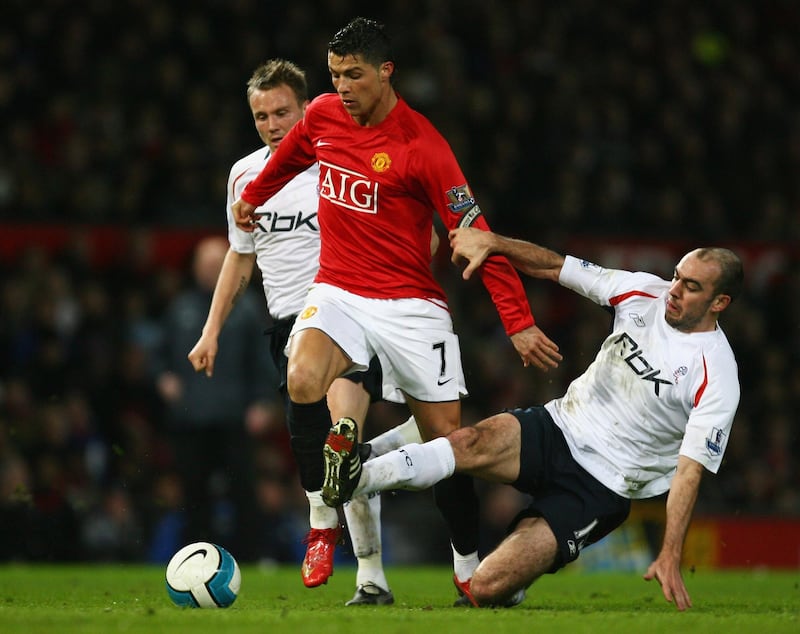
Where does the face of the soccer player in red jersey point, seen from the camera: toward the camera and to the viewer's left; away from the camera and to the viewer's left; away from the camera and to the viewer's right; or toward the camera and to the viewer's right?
toward the camera and to the viewer's left

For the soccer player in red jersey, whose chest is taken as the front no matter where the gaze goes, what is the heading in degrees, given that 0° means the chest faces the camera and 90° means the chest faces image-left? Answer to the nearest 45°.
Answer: approximately 45°

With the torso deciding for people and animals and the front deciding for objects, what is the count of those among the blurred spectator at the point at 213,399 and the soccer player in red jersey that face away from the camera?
0

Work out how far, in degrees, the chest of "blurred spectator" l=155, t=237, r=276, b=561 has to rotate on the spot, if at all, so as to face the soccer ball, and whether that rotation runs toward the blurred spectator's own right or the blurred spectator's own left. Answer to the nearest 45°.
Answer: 0° — they already face it

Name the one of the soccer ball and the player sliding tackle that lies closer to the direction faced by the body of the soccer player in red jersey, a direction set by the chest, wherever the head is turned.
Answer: the soccer ball

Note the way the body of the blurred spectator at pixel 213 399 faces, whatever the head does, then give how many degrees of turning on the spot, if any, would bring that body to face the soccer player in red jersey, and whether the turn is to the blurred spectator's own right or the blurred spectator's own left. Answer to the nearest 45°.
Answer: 0° — they already face them

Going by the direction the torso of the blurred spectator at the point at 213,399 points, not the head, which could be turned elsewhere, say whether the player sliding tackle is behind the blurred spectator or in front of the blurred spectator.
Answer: in front

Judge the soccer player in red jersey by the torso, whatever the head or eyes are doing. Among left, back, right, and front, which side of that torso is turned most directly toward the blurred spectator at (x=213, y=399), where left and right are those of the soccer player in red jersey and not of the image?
right

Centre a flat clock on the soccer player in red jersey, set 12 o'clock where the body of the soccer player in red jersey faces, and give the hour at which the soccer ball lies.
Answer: The soccer ball is roughly at 12 o'clock from the soccer player in red jersey.

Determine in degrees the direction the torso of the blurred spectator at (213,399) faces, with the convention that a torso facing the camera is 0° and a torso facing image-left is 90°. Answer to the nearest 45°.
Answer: approximately 0°
